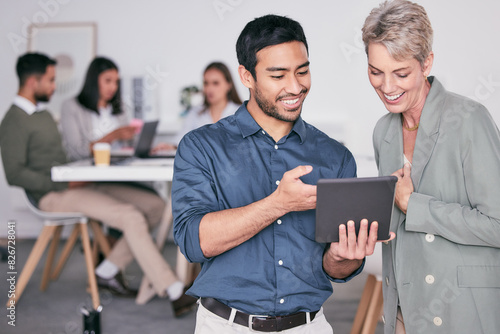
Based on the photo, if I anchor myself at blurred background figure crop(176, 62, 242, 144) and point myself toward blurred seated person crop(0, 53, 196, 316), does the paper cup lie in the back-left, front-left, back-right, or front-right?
front-left

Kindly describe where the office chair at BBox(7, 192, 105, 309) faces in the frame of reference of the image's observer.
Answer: facing to the right of the viewer

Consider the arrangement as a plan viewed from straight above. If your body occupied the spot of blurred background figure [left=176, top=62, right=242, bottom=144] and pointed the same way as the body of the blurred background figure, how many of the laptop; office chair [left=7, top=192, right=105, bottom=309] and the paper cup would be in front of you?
3

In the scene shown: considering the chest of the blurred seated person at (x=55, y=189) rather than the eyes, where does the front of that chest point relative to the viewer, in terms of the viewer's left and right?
facing to the right of the viewer

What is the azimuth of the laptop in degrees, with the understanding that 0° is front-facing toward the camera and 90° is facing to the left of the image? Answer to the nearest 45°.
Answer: approximately 90°

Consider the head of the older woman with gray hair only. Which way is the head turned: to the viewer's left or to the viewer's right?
to the viewer's left

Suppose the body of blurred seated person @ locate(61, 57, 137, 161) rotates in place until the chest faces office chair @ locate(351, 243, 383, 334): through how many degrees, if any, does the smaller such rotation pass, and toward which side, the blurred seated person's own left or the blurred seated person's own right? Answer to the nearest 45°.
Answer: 0° — they already face it

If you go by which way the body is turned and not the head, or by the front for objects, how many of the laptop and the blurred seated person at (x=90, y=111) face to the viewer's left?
1

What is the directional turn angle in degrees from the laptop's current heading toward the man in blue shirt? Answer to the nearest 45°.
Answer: approximately 90° to its left

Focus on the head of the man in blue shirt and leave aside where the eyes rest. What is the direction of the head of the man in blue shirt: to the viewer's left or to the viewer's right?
to the viewer's right

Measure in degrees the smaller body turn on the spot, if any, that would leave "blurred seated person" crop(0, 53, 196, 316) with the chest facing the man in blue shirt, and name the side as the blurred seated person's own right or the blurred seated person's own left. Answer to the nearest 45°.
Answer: approximately 90° to the blurred seated person's own right

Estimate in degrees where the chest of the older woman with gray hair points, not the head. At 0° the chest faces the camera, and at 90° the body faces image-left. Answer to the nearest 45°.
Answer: approximately 45°

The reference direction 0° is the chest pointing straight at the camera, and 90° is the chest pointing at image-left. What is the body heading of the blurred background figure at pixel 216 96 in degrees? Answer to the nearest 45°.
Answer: approximately 45°

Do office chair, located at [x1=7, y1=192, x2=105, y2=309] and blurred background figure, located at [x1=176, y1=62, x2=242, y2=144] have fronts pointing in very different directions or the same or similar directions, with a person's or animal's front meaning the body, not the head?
very different directions

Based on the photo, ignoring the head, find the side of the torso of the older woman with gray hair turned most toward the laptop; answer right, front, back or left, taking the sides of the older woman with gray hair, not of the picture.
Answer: right

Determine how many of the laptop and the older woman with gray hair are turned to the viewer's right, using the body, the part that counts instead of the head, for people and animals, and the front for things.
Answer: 0

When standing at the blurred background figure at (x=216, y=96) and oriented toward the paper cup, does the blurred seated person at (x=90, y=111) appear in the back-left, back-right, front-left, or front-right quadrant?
front-right

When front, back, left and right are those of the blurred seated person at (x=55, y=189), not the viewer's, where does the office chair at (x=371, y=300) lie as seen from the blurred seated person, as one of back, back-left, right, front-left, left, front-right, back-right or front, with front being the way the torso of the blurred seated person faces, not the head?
front-right

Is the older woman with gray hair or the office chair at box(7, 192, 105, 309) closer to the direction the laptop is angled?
the office chair
